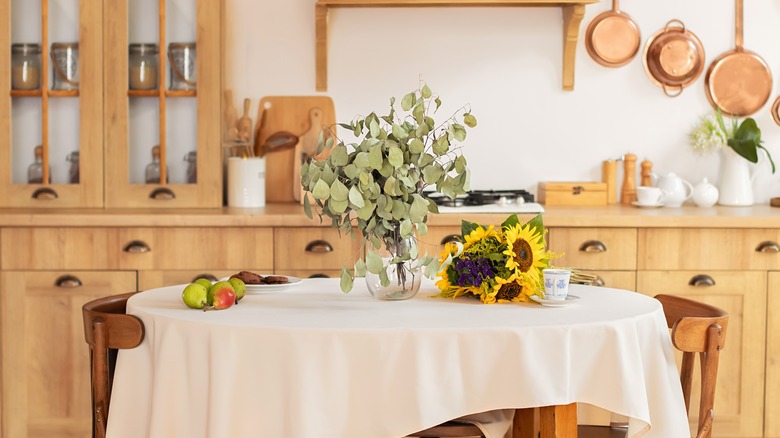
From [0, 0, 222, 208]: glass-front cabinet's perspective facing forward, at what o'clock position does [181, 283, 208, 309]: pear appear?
The pear is roughly at 12 o'clock from the glass-front cabinet.

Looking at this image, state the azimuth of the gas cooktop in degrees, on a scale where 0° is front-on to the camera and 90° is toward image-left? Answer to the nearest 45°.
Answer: approximately 0°

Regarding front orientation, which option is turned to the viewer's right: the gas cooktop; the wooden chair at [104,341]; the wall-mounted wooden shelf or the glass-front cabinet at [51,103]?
the wooden chair

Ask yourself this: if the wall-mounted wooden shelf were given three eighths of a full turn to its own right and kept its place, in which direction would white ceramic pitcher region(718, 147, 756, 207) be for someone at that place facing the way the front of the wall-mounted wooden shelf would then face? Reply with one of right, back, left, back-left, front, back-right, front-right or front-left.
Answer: back-right

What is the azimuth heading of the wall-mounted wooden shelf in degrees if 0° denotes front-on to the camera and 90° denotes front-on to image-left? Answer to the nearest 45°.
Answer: approximately 0°

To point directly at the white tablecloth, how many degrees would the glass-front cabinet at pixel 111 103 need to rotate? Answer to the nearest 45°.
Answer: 0° — it already faces it

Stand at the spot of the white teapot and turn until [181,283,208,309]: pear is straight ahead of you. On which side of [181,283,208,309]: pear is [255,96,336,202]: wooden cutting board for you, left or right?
right

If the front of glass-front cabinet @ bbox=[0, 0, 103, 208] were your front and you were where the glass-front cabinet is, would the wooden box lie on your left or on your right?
on your left

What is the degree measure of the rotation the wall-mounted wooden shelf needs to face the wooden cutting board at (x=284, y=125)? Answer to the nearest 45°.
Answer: approximately 90° to its right

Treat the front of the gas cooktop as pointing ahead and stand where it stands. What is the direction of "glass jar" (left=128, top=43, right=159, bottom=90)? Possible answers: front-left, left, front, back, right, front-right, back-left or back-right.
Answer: right

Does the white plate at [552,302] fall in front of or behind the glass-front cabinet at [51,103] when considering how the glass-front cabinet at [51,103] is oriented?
in front

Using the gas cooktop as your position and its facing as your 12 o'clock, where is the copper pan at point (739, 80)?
The copper pan is roughly at 8 o'clock from the gas cooktop.

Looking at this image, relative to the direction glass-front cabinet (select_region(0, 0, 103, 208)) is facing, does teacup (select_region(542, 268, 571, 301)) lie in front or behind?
in front

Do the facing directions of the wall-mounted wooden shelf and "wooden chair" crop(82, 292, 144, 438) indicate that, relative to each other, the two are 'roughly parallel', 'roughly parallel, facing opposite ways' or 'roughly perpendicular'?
roughly perpendicular

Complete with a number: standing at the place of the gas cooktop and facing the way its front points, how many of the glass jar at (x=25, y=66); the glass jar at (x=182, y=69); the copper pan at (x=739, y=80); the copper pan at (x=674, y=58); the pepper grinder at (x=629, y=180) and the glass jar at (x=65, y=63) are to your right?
3
